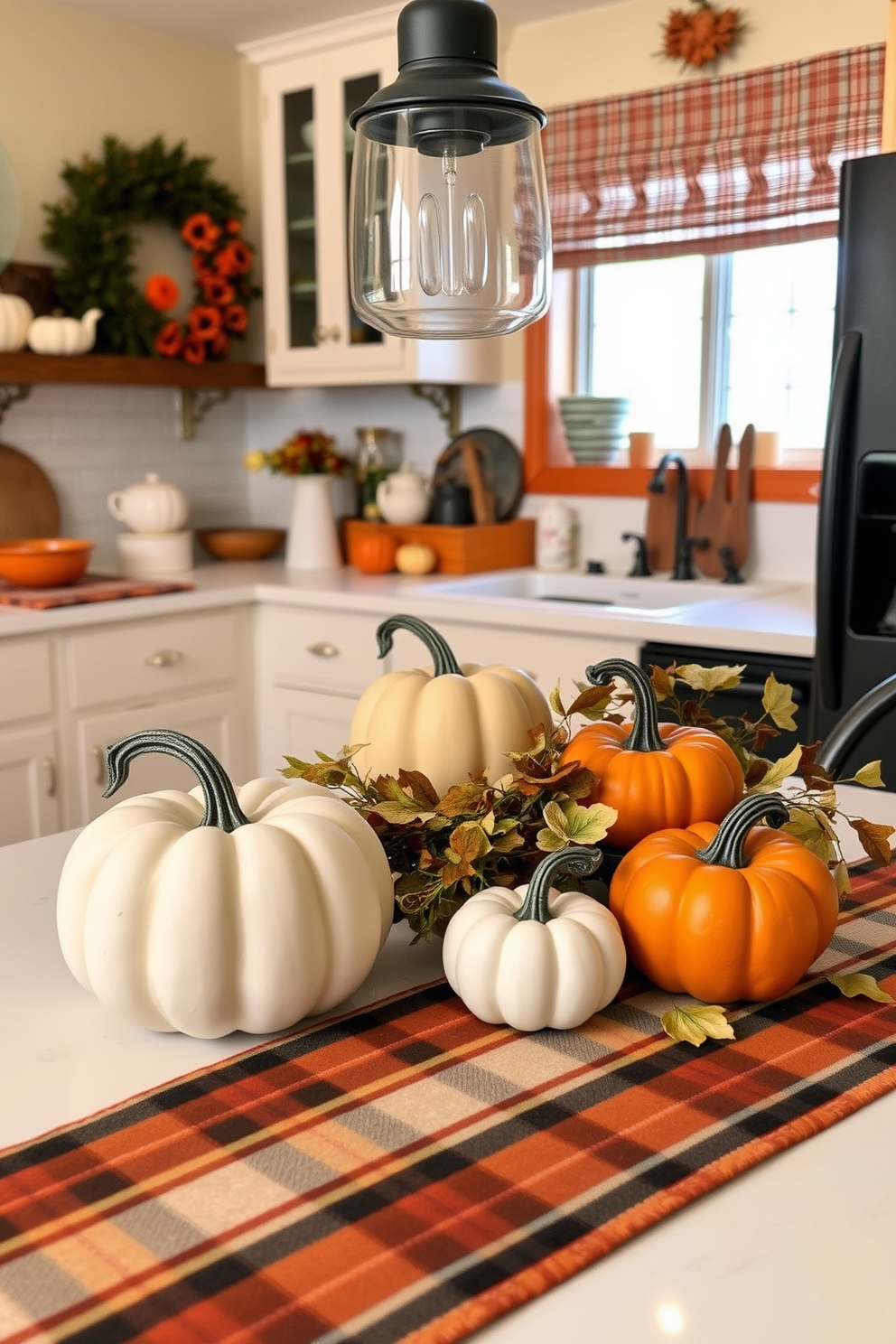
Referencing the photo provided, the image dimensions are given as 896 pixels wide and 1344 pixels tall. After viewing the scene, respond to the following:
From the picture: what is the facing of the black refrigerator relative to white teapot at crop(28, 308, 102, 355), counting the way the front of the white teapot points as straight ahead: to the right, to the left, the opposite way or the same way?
the opposite way

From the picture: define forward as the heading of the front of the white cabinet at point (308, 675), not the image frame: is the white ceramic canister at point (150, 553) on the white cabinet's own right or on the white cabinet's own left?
on the white cabinet's own right

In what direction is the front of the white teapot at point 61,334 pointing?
to the viewer's right

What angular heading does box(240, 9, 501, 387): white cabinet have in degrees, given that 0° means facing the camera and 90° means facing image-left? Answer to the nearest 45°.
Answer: approximately 45°

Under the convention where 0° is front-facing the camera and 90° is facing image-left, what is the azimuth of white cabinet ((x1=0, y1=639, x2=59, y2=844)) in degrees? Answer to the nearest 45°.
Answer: approximately 315°

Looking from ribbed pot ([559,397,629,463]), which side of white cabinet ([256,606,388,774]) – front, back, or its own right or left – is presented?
left

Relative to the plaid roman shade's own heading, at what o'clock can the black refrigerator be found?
The black refrigerator is roughly at 10 o'clock from the plaid roman shade.

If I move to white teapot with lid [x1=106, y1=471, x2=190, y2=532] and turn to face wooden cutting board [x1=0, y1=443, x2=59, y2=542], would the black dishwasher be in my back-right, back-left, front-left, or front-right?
back-left

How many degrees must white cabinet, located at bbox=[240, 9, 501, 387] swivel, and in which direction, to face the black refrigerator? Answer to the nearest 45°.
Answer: approximately 90° to its left
